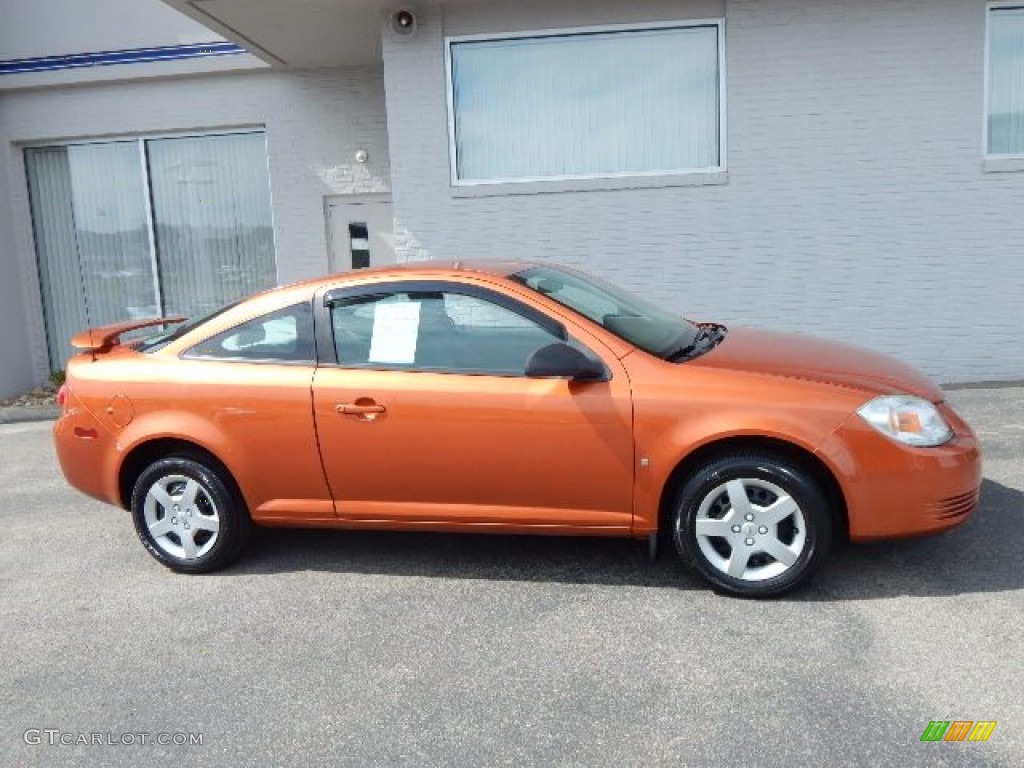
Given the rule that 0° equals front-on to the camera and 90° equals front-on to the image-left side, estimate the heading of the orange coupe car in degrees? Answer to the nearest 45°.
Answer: approximately 270°

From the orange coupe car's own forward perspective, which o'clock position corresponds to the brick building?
The brick building is roughly at 10 o'clock from the orange coupe car.

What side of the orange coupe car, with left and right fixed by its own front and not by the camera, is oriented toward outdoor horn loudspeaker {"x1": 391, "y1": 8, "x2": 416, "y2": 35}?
left
